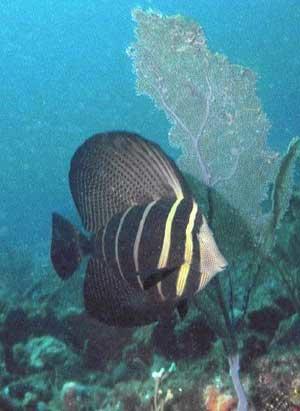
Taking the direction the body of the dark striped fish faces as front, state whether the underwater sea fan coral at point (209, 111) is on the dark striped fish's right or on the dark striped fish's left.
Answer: on the dark striped fish's left

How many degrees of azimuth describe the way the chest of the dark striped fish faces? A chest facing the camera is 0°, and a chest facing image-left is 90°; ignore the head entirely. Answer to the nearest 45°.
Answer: approximately 270°
